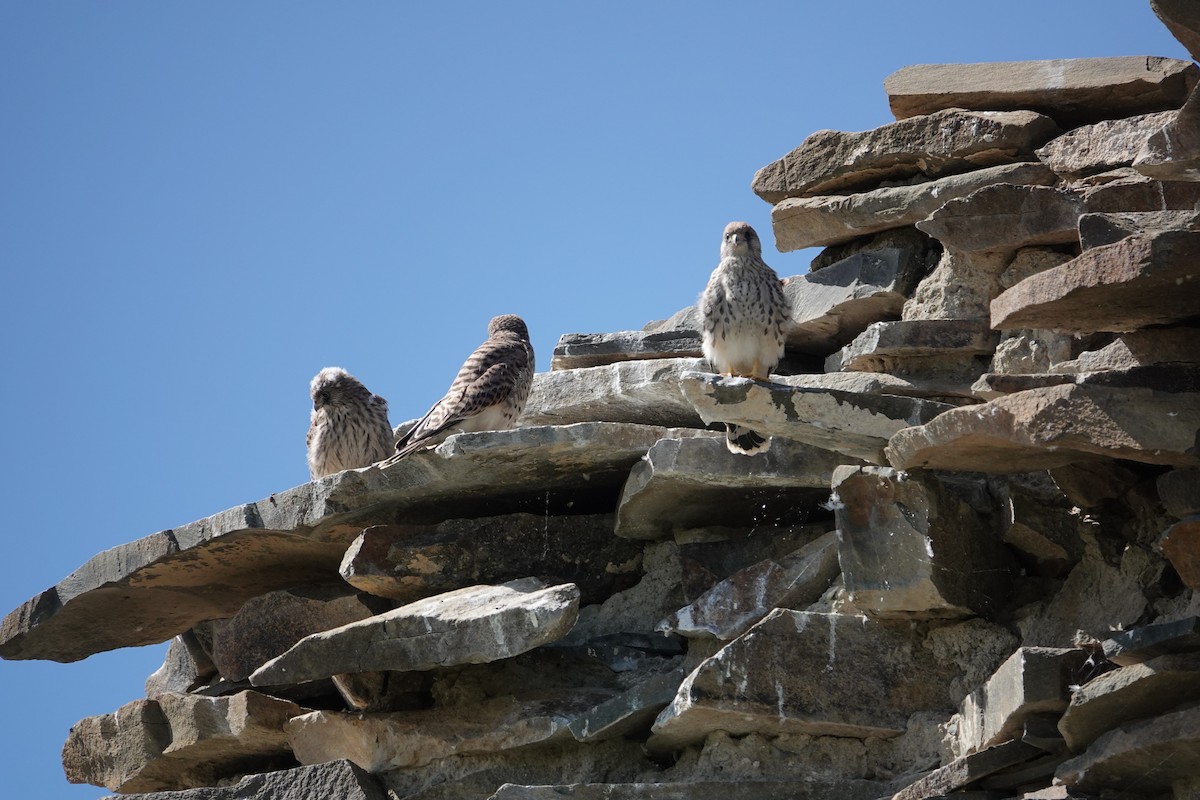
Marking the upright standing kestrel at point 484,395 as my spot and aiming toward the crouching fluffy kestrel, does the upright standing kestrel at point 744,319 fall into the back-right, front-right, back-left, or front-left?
back-right

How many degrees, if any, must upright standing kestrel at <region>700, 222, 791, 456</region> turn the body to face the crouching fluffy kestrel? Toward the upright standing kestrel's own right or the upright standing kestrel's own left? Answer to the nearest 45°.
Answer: approximately 135° to the upright standing kestrel's own right

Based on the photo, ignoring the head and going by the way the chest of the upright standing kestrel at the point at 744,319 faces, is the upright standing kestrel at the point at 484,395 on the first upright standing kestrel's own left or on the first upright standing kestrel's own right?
on the first upright standing kestrel's own right

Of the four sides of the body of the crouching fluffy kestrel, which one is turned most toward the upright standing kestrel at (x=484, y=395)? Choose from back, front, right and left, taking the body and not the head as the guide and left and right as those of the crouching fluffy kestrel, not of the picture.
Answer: left

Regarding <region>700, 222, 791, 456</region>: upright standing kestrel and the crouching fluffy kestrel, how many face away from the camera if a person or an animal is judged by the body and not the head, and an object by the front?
0

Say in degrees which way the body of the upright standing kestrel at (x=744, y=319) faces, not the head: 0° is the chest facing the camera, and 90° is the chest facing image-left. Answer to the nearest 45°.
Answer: approximately 0°

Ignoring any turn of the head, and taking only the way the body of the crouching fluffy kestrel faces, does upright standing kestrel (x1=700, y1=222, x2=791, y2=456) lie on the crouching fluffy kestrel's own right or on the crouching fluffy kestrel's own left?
on the crouching fluffy kestrel's own left
